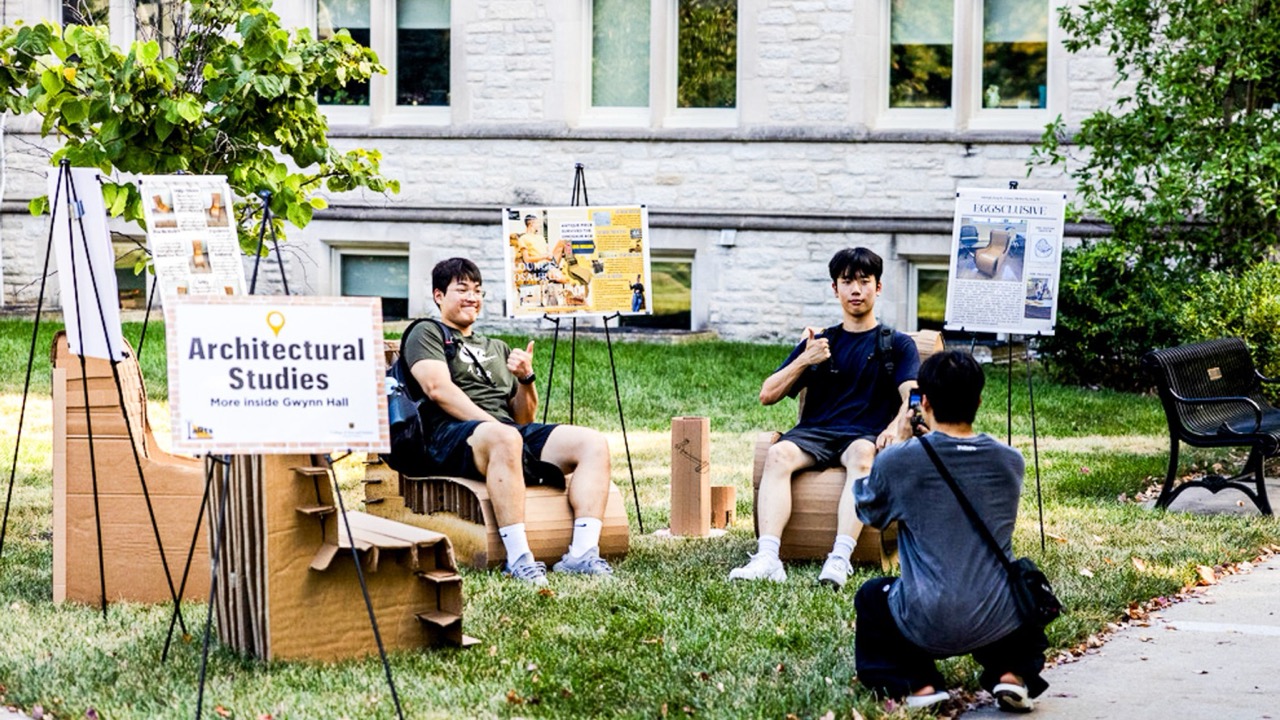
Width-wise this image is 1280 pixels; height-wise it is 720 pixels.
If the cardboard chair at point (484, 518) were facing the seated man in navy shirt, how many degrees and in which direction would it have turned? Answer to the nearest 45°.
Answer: approximately 45° to its left

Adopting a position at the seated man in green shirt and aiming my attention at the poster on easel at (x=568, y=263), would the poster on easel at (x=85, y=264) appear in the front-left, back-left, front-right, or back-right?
back-left

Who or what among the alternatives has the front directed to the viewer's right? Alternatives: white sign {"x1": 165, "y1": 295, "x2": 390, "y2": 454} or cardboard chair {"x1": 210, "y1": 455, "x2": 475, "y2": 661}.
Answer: the cardboard chair

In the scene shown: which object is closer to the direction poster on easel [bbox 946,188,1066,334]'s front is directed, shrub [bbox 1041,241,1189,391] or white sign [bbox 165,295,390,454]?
the white sign

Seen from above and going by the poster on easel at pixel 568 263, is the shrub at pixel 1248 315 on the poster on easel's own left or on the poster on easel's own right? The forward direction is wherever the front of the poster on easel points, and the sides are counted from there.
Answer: on the poster on easel's own left

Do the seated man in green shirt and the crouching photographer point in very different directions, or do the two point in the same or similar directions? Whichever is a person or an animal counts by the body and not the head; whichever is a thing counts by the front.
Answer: very different directions

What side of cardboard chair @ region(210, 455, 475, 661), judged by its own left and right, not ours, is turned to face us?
right
